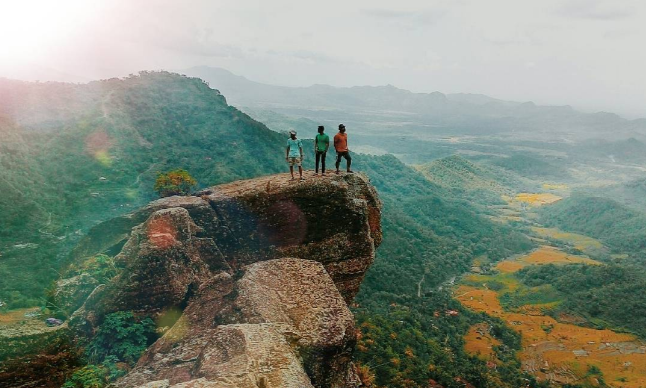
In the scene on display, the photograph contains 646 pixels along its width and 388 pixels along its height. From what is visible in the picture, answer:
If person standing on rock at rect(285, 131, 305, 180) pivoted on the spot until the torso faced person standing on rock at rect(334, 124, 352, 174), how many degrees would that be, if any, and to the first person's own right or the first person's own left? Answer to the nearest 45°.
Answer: approximately 90° to the first person's own left

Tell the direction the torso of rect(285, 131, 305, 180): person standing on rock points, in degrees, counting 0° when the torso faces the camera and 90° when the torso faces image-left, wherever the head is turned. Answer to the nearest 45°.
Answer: approximately 0°

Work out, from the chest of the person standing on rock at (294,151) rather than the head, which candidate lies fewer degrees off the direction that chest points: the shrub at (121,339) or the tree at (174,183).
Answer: the shrub

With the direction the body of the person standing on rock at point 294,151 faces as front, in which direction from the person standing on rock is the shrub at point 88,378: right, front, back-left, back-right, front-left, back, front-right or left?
front-right
